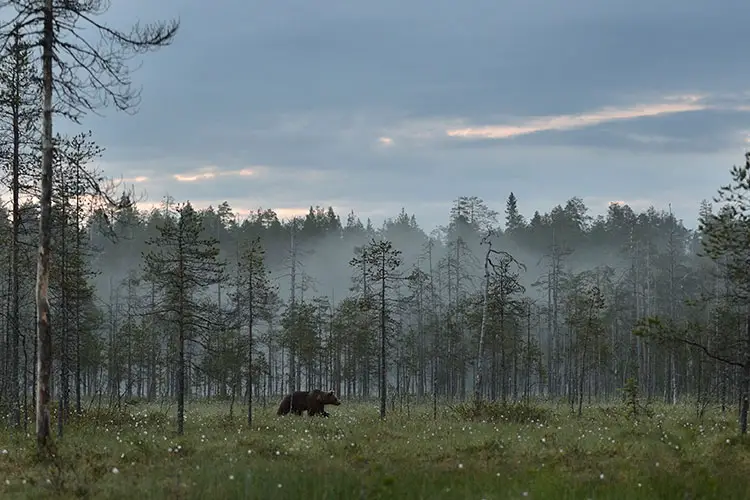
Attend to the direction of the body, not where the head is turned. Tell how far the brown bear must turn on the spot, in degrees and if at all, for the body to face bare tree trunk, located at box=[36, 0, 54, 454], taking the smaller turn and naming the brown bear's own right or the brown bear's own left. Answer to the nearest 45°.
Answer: approximately 90° to the brown bear's own right

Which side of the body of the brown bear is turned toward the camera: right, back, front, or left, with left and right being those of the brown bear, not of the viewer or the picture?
right
